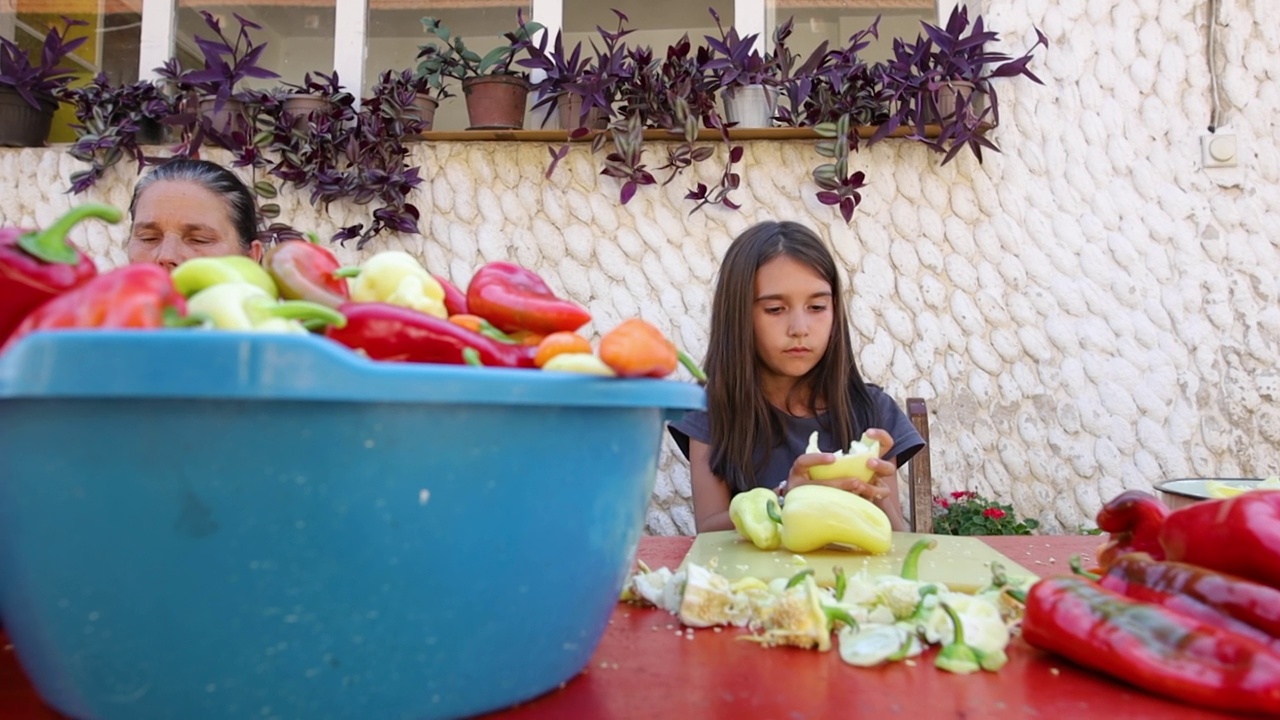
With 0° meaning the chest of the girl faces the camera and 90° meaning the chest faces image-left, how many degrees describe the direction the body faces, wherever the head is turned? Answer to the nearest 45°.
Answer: approximately 0°

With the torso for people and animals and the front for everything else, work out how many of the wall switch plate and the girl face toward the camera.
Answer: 2

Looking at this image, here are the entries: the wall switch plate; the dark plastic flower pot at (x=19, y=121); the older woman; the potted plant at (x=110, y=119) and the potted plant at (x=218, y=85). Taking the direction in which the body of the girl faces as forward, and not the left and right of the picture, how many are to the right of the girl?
4

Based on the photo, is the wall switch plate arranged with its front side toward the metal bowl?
yes

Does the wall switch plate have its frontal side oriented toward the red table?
yes

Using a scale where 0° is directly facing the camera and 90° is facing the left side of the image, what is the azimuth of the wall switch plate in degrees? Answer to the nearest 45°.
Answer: approximately 0°

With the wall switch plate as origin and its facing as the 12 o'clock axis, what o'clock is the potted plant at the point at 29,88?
The potted plant is roughly at 2 o'clock from the wall switch plate.
